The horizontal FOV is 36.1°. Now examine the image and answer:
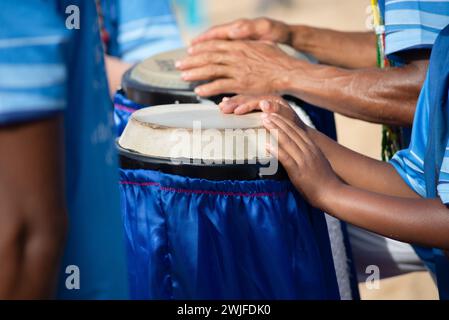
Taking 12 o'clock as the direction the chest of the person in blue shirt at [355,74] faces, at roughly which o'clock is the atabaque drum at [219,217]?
The atabaque drum is roughly at 10 o'clock from the person in blue shirt.

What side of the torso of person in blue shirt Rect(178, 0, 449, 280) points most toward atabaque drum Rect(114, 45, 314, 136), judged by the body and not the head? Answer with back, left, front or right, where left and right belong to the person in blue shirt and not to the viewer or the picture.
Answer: front

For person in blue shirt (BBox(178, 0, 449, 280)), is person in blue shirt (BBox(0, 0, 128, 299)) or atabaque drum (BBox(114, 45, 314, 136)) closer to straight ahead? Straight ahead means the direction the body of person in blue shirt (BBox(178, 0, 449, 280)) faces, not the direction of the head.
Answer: the atabaque drum

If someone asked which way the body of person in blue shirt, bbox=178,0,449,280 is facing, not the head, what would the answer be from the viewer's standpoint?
to the viewer's left

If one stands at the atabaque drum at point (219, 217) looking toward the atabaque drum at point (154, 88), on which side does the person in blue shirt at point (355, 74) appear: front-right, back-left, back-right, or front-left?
front-right
